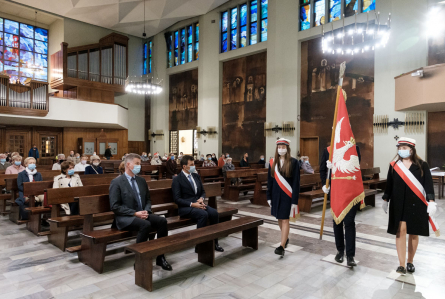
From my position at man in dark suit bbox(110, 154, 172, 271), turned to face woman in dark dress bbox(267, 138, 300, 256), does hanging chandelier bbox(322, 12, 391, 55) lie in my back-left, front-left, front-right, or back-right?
front-left

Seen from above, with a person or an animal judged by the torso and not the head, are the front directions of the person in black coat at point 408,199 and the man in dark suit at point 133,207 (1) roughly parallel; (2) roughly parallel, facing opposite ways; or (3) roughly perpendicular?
roughly perpendicular

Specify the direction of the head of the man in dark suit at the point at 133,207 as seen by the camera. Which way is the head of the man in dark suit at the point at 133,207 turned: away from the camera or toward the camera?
toward the camera

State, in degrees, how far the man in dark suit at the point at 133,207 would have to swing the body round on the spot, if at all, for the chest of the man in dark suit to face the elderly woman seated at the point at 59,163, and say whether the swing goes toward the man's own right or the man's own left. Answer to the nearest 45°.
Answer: approximately 135° to the man's own left

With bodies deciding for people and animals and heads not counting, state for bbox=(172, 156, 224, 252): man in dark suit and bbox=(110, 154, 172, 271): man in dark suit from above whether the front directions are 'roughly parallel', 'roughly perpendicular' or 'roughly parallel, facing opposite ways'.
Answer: roughly parallel

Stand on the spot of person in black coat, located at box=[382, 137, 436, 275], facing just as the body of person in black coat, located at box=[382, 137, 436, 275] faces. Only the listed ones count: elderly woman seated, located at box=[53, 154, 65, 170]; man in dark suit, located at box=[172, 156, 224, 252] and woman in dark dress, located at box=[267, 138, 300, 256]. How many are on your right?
3

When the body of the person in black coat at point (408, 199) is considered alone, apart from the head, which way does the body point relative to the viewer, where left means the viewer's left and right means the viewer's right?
facing the viewer

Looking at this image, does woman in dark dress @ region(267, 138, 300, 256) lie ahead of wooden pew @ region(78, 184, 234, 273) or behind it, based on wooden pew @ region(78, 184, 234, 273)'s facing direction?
ahead

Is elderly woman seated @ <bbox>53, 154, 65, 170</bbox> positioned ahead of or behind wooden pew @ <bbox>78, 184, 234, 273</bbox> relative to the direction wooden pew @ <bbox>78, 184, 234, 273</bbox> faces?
behind

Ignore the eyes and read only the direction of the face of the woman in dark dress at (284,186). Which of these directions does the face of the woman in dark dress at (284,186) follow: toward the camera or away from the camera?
toward the camera

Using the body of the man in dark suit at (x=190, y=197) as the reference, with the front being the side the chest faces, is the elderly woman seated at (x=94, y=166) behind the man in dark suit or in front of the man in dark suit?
behind

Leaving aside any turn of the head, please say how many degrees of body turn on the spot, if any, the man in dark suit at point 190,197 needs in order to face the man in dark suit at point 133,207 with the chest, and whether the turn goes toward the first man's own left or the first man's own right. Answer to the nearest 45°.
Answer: approximately 90° to the first man's own right

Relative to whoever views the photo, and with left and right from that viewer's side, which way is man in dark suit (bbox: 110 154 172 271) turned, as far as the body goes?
facing the viewer and to the right of the viewer

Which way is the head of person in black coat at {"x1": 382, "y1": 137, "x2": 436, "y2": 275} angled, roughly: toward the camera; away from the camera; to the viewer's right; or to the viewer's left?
toward the camera

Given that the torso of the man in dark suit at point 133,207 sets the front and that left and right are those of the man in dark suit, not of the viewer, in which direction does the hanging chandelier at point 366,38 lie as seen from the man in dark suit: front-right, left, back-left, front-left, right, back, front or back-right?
left

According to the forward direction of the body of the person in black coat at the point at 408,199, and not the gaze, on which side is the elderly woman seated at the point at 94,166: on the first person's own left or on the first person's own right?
on the first person's own right

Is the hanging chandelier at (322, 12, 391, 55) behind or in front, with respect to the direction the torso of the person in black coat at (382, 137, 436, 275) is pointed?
behind
